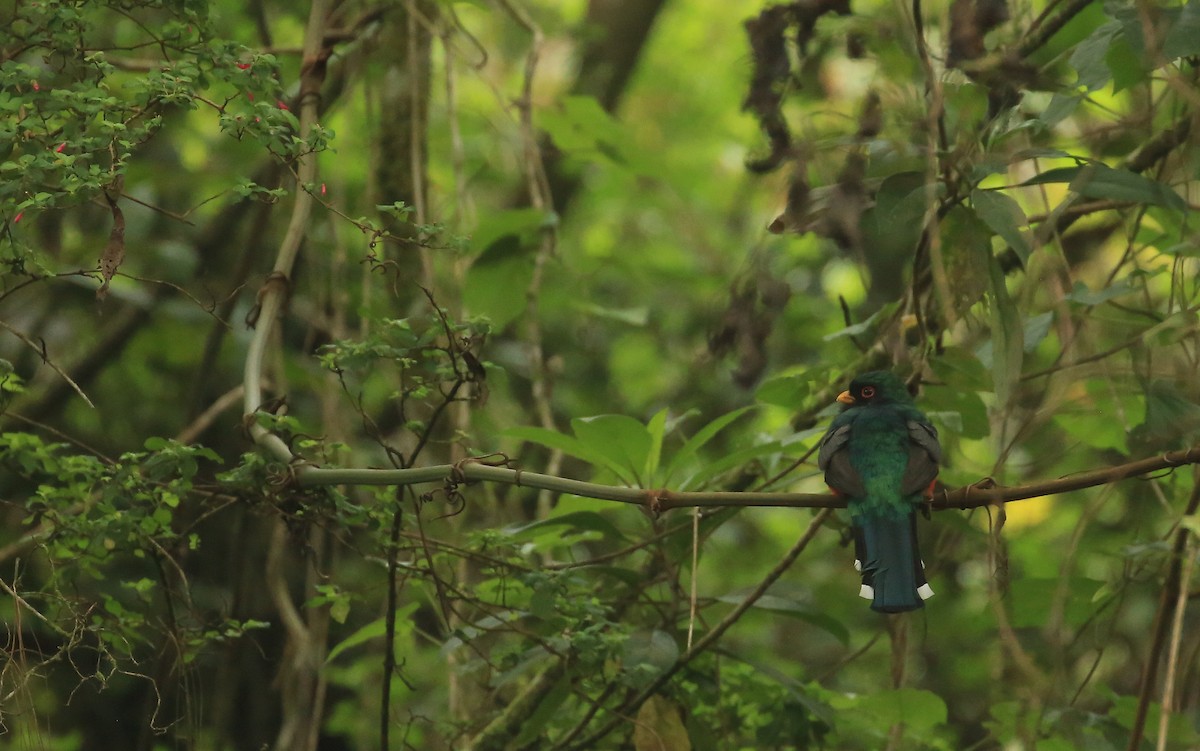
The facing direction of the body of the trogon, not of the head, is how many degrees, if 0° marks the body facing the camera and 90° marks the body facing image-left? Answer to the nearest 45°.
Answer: approximately 180°

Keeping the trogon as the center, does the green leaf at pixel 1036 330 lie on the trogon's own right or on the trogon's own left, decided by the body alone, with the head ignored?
on the trogon's own right

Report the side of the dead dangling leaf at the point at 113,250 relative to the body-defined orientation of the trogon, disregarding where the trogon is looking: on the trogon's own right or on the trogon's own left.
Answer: on the trogon's own left
